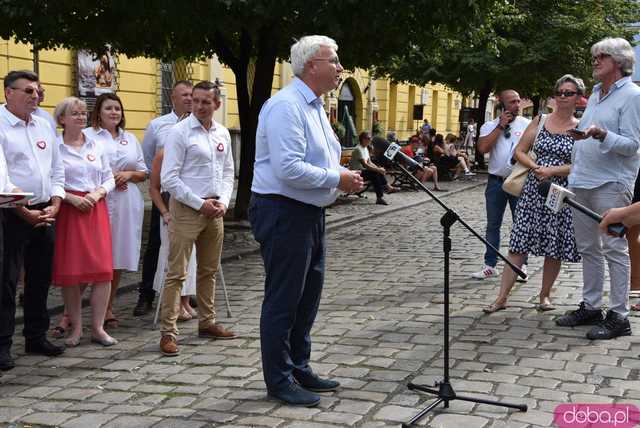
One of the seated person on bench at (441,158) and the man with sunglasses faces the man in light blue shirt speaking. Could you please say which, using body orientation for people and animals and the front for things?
the man with sunglasses

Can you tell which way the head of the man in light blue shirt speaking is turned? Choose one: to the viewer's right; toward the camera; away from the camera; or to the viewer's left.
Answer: to the viewer's right

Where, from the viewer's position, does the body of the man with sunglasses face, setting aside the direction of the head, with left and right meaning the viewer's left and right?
facing the viewer and to the right of the viewer

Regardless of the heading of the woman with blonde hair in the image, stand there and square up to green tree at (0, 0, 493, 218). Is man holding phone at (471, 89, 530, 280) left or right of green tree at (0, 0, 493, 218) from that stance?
right

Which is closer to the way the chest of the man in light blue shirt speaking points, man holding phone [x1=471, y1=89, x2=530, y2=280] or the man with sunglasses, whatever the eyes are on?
the man holding phone

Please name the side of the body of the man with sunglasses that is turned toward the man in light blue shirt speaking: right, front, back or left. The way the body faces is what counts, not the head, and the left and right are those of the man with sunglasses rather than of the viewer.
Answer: front

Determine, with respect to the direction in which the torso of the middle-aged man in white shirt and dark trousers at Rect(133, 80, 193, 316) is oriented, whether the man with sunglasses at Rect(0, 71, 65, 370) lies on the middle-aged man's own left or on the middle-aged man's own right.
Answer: on the middle-aged man's own right

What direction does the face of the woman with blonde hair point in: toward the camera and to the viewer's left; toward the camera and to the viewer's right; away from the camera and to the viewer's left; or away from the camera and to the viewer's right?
toward the camera and to the viewer's right

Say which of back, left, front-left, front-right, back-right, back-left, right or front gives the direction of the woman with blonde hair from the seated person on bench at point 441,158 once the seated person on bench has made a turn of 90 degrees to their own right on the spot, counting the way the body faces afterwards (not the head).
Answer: front

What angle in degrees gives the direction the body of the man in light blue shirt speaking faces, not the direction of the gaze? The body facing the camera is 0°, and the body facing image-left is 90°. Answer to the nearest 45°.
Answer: approximately 270°
